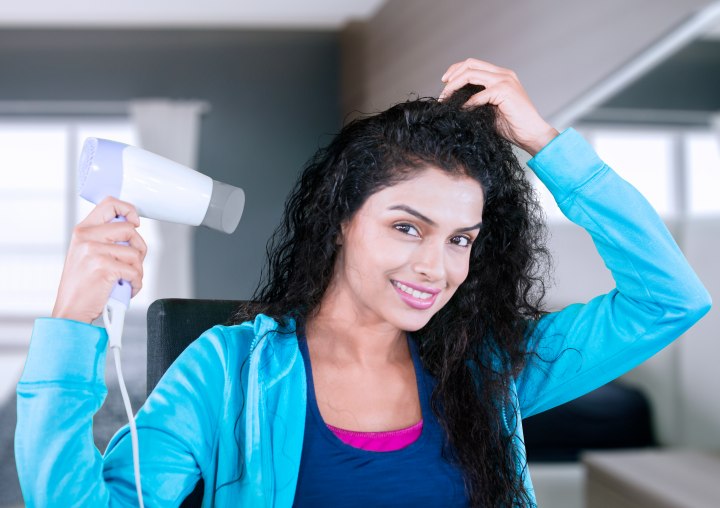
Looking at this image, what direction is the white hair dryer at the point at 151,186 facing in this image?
to the viewer's right

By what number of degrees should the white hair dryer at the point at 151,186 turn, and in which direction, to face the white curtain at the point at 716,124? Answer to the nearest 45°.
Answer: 0° — it already faces it

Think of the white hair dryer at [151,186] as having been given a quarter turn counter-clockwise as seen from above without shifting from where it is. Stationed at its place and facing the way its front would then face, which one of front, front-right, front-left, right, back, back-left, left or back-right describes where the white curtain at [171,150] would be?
front

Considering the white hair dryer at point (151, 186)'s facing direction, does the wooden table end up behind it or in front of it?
in front
